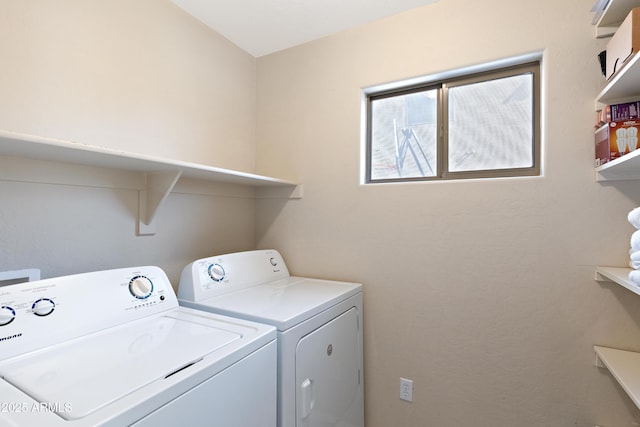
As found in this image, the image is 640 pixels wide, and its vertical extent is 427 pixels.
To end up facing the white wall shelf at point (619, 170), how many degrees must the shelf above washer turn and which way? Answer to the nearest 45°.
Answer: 0° — it already faces it

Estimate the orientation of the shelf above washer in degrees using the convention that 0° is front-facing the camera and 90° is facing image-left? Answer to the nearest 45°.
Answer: approximately 315°

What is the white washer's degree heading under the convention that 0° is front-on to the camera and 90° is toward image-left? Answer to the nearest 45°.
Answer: approximately 315°

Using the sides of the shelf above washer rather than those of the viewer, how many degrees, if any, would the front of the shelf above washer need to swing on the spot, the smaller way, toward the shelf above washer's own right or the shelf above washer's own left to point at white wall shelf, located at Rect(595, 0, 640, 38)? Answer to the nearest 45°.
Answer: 0° — it already faces it

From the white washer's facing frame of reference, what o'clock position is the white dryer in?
The white dryer is roughly at 10 o'clock from the white washer.
